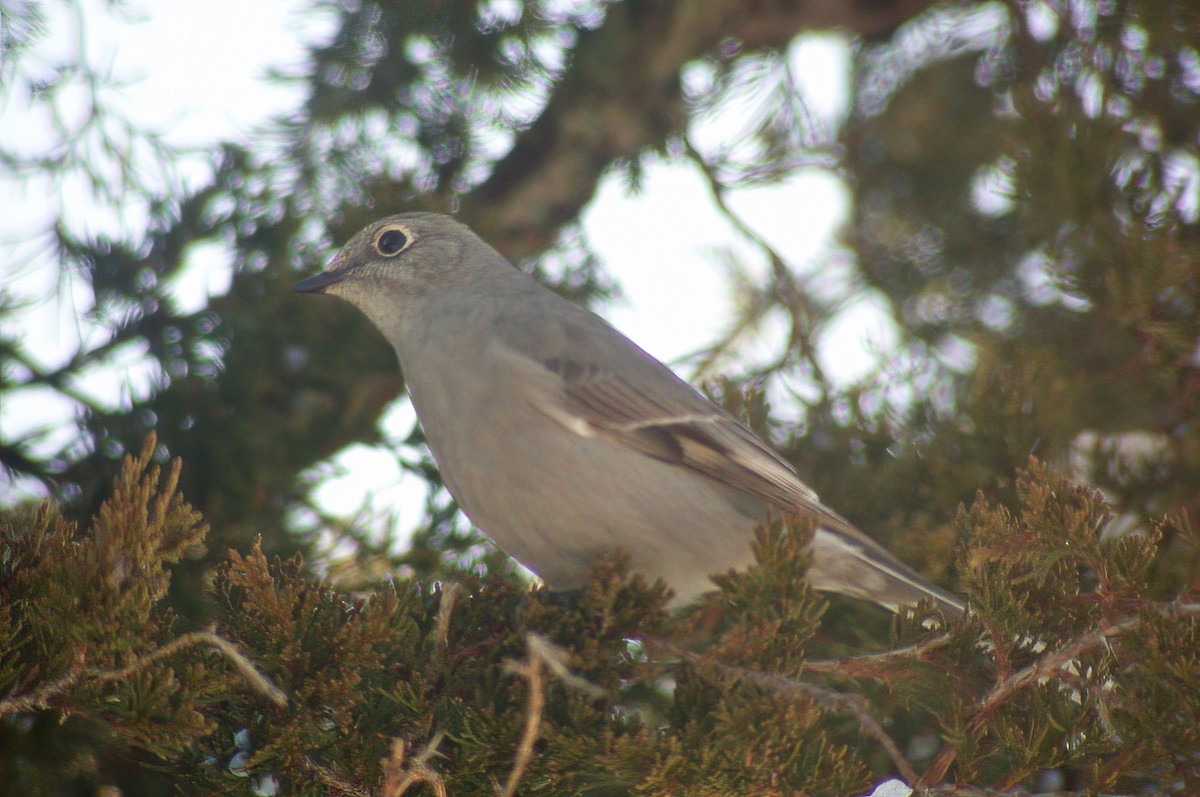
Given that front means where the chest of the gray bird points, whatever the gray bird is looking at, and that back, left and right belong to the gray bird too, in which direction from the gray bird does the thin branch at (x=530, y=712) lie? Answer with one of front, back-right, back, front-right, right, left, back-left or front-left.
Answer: left

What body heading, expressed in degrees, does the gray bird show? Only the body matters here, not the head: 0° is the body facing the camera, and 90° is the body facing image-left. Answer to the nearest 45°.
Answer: approximately 90°

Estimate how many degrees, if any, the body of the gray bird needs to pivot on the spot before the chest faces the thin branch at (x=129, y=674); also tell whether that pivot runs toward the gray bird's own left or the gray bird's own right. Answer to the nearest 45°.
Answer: approximately 45° to the gray bird's own left

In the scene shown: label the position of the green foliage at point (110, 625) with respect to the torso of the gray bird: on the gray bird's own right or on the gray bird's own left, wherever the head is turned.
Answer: on the gray bird's own left
